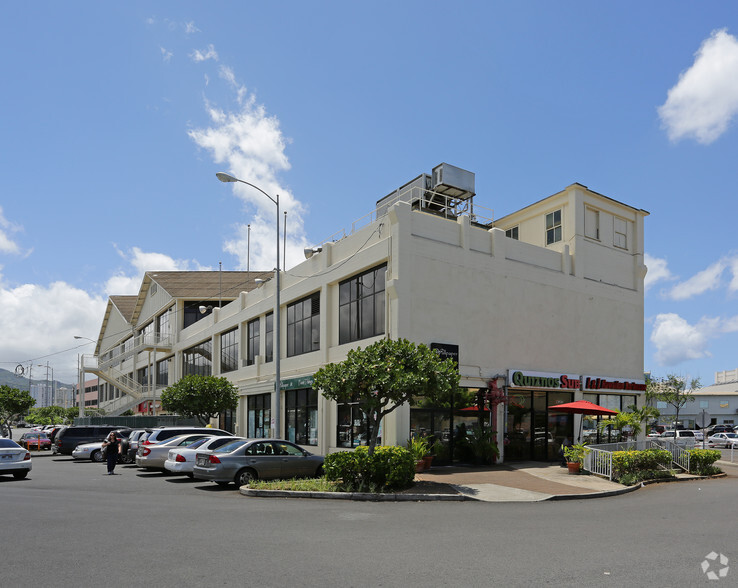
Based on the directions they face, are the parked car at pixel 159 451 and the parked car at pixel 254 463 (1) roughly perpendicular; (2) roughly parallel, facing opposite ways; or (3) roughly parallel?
roughly parallel

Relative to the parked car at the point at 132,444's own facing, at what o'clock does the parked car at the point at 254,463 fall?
the parked car at the point at 254,463 is roughly at 4 o'clock from the parked car at the point at 132,444.

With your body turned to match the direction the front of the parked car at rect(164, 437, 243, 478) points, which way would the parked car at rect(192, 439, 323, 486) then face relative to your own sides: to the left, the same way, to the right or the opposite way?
the same way

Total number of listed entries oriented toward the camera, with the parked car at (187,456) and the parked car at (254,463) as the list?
0

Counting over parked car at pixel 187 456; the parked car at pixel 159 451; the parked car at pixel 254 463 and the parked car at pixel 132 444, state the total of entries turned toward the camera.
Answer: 0

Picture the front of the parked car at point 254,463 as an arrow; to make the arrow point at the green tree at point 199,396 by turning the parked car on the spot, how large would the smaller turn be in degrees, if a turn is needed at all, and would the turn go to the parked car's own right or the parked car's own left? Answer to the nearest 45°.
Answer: approximately 45° to the parked car's own left

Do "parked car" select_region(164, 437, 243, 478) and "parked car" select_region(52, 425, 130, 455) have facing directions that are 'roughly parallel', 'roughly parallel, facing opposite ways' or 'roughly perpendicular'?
roughly parallel

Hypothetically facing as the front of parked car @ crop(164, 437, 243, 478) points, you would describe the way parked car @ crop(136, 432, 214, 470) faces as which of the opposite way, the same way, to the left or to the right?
the same way

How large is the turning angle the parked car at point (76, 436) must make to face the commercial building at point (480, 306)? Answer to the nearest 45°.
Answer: approximately 90° to its right

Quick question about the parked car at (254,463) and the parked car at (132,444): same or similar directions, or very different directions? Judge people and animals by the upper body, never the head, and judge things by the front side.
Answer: same or similar directions

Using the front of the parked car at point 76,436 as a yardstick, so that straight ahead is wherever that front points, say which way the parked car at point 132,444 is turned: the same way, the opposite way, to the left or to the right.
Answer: the same way

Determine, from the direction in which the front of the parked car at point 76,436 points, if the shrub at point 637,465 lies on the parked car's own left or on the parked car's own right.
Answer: on the parked car's own right

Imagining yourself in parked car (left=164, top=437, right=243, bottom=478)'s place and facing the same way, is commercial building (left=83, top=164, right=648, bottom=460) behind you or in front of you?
in front
